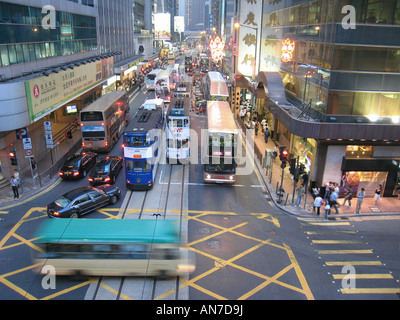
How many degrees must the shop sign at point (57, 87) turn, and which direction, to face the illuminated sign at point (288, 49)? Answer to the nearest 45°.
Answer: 0° — it already faces it

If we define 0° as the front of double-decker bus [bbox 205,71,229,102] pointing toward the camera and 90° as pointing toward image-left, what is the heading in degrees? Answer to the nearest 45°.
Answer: approximately 0°

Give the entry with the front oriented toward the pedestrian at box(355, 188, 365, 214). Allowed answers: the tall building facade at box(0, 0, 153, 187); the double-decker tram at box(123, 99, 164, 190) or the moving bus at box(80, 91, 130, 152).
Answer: the tall building facade

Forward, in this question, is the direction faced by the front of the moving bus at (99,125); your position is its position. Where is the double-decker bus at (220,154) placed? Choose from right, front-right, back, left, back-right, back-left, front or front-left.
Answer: right

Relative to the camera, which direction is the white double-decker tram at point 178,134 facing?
toward the camera

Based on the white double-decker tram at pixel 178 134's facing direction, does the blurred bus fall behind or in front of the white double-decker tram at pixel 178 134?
in front

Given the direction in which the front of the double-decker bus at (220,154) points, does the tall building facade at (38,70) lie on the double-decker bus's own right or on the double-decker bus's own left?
on the double-decker bus's own right

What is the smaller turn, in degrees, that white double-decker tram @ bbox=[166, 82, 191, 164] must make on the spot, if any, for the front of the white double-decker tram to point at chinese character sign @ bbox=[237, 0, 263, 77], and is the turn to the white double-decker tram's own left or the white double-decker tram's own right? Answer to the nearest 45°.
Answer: approximately 135° to the white double-decker tram's own left

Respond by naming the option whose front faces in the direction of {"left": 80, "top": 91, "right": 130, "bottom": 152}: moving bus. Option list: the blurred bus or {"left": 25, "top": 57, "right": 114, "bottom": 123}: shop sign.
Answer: the shop sign

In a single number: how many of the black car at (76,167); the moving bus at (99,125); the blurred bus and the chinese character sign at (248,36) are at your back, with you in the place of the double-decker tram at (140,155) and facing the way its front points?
1

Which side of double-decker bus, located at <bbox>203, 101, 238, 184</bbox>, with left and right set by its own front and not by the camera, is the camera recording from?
front

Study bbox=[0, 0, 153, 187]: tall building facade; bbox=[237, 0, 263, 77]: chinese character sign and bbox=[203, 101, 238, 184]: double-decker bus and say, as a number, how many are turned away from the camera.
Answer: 0

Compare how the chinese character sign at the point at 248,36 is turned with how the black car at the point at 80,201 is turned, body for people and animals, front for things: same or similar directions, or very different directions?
very different directions

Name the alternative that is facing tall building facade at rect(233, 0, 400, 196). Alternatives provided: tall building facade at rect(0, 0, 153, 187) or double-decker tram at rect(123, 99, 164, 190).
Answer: tall building facade at rect(0, 0, 153, 187)

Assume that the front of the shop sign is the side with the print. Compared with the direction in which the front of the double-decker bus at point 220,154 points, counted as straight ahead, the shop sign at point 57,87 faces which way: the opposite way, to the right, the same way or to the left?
to the left

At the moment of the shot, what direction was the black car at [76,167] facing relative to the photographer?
facing away from the viewer and to the right of the viewer
